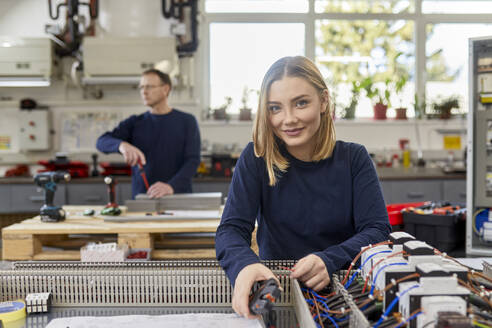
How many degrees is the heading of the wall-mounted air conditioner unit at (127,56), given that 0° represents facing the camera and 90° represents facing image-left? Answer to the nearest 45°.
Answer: approximately 0°

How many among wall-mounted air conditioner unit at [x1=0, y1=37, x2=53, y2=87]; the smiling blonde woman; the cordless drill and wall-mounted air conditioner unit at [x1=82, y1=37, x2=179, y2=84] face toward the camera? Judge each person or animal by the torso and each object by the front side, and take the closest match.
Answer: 3

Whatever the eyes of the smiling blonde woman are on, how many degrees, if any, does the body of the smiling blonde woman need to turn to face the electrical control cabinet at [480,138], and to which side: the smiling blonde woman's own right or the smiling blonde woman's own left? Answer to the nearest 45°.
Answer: approximately 135° to the smiling blonde woman's own left

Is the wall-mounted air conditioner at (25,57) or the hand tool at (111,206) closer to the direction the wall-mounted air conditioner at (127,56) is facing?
the hand tool

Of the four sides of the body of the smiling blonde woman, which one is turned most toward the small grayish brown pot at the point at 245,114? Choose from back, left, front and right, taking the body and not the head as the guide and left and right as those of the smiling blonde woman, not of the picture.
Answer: back

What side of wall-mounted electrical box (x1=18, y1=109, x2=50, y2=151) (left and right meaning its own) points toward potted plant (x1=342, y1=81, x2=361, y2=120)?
left

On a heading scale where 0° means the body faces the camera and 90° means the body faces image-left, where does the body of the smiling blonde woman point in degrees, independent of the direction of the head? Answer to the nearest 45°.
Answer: approximately 0°
